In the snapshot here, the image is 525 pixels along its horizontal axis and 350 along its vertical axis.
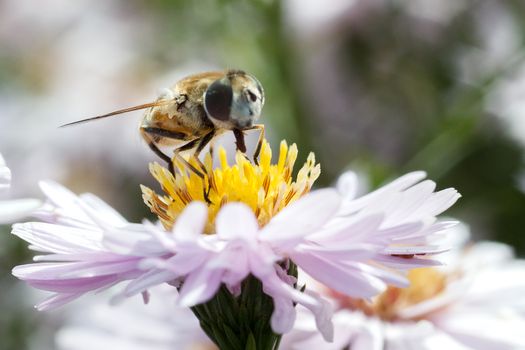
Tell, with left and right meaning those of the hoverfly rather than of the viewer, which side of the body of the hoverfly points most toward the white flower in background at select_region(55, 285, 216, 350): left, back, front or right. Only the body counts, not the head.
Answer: back

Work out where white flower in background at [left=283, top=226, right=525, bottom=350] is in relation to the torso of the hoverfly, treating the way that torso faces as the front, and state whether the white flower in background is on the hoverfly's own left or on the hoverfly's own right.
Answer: on the hoverfly's own left

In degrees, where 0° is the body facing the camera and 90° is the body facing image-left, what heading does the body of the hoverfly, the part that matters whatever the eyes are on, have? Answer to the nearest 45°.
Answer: approximately 315°
